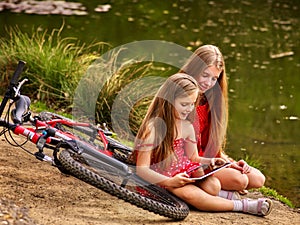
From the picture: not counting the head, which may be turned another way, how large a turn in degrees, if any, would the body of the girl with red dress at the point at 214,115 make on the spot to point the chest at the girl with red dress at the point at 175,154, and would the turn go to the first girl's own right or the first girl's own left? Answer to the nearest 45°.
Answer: approximately 90° to the first girl's own right

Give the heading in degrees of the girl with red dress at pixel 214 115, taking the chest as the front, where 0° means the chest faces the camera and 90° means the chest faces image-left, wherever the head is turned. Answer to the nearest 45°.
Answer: approximately 315°

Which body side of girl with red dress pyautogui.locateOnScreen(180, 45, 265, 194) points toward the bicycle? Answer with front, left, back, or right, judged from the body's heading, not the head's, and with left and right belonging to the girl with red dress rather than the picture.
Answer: right

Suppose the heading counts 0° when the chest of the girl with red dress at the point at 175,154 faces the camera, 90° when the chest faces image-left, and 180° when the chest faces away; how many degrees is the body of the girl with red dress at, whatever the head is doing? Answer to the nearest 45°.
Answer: approximately 315°

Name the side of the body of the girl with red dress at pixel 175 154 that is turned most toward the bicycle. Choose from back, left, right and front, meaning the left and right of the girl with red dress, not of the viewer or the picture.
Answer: right

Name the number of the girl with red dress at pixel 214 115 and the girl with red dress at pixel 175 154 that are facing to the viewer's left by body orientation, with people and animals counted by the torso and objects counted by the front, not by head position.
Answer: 0

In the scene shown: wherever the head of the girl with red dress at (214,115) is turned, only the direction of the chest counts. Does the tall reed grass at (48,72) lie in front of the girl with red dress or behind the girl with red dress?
behind
